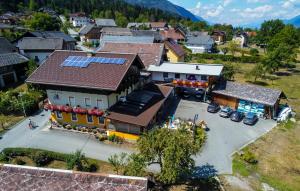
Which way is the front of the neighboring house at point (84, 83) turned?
toward the camera

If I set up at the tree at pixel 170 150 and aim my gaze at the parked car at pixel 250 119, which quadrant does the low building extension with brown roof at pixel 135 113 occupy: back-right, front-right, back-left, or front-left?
front-left

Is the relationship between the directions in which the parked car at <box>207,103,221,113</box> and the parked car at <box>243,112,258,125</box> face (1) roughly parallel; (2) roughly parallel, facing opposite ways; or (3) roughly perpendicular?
roughly parallel

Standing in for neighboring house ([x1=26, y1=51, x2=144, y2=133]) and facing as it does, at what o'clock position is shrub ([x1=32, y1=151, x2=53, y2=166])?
The shrub is roughly at 1 o'clock from the neighboring house.

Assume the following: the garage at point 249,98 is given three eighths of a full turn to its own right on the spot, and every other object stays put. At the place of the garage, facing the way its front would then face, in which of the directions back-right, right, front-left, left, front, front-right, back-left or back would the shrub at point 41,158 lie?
back-left

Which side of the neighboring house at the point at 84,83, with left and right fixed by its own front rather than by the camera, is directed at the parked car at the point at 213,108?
left

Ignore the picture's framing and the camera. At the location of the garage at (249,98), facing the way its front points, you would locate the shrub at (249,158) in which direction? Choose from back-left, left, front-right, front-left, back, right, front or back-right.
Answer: front-left

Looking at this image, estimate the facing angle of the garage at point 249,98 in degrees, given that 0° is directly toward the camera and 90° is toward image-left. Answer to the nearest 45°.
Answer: approximately 45°

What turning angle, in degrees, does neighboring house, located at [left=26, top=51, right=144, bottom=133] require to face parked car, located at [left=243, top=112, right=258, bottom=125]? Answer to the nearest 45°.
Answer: approximately 90° to its left
